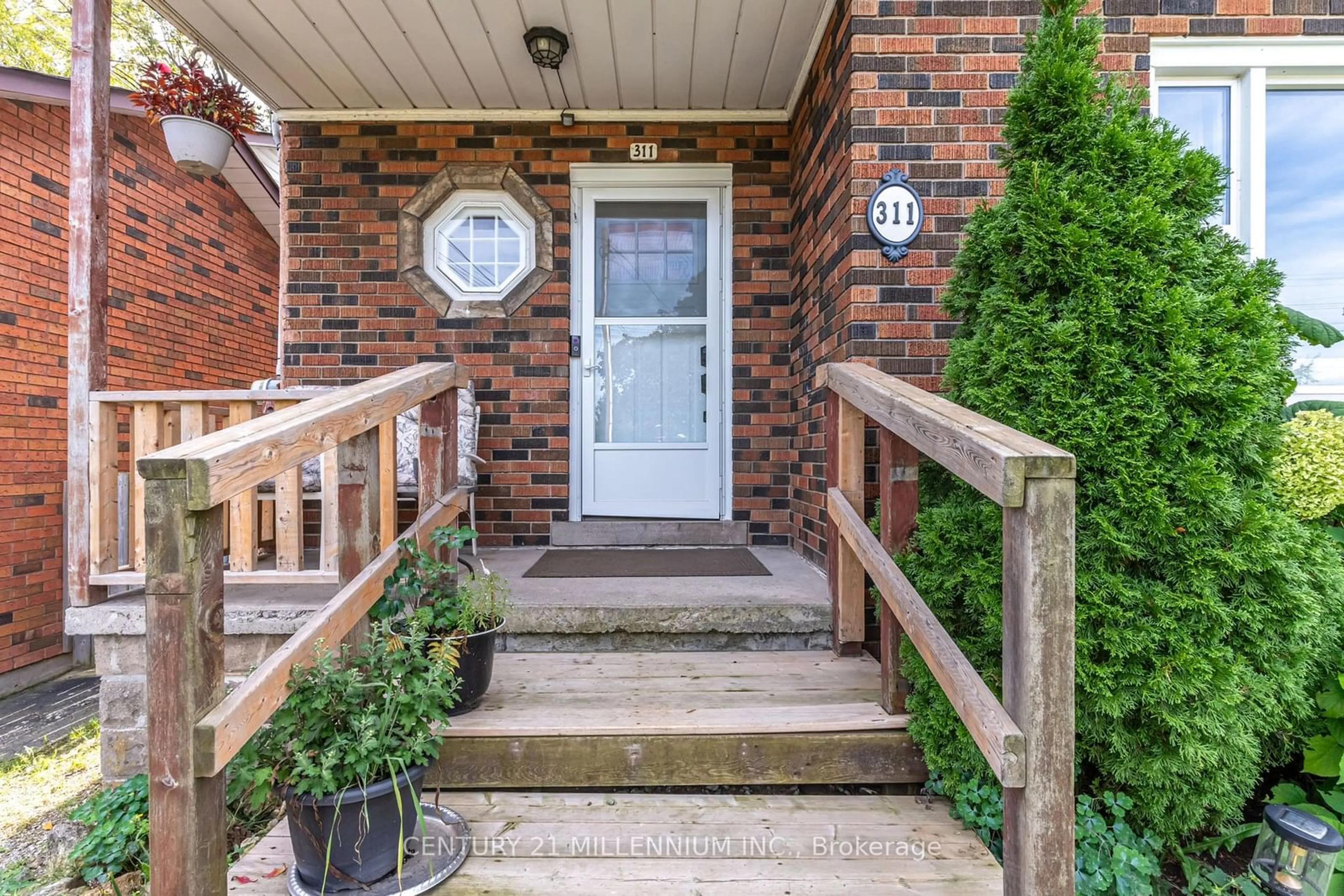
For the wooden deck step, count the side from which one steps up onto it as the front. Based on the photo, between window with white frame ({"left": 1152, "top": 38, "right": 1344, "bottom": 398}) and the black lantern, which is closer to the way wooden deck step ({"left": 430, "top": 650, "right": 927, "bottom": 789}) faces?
the black lantern

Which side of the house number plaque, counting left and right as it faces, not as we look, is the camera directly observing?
front

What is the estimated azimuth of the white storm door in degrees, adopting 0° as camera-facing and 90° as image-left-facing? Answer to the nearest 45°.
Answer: approximately 0°

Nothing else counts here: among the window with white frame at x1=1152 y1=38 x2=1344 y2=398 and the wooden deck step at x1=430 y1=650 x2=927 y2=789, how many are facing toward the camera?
2

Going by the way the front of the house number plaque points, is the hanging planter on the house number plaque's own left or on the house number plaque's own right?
on the house number plaque's own right

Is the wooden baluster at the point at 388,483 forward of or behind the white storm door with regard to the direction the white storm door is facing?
forward

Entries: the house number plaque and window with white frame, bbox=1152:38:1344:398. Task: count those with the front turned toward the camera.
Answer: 2

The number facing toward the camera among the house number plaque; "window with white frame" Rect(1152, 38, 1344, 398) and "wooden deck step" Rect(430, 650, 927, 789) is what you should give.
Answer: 3

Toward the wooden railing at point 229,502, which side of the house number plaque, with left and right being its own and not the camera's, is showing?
right

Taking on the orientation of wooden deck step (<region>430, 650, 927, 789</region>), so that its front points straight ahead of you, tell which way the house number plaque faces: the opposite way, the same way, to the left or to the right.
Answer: the same way

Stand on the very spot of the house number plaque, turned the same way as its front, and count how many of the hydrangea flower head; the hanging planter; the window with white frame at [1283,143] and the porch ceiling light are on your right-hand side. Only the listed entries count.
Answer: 2

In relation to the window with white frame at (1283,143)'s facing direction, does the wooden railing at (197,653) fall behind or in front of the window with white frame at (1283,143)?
in front

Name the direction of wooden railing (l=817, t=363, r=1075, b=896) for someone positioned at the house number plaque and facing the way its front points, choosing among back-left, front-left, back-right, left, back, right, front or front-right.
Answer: front

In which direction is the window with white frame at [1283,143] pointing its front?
toward the camera
